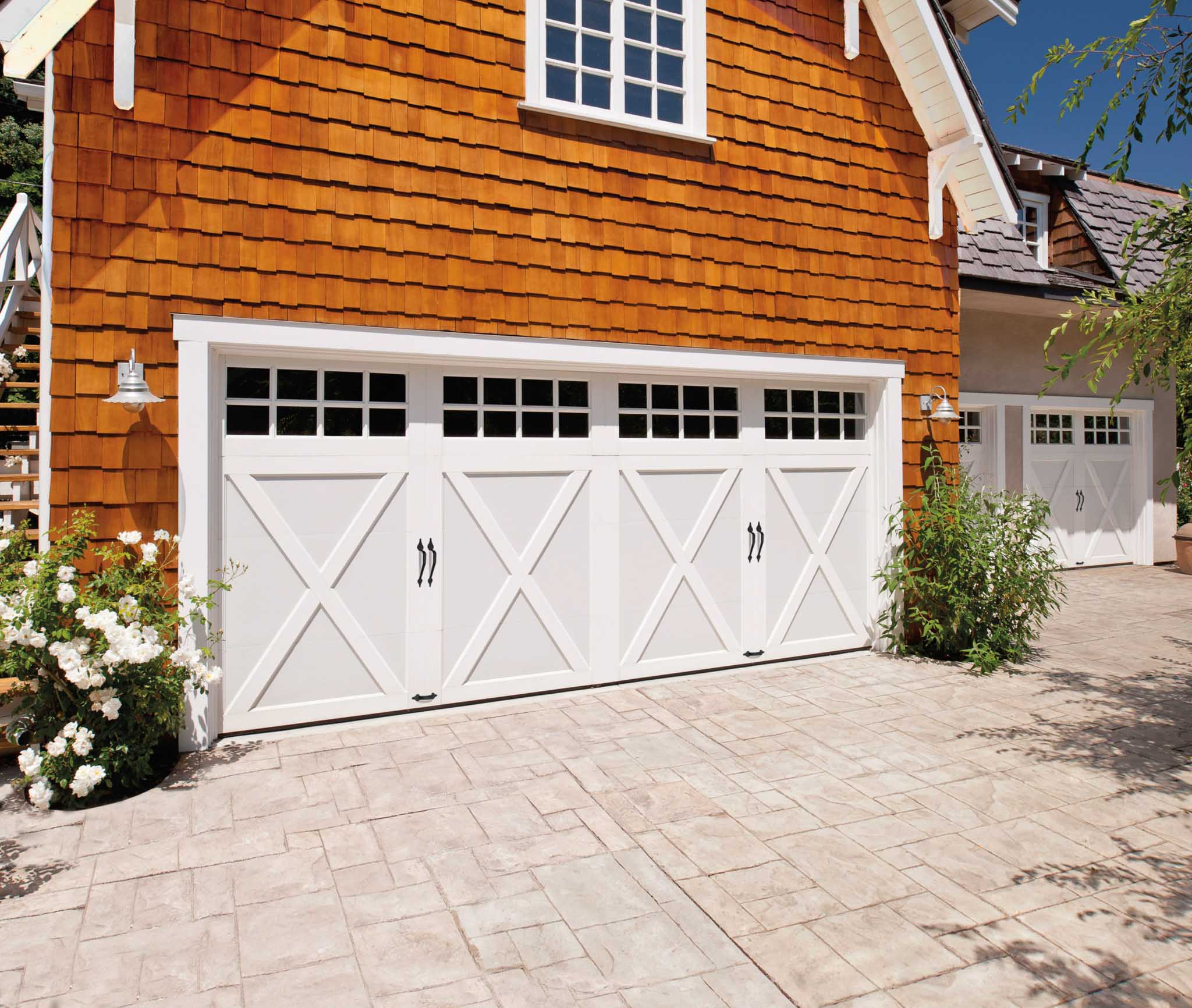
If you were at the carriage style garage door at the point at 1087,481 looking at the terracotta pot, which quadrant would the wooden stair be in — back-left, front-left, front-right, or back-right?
back-right

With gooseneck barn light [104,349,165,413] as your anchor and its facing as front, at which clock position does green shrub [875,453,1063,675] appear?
The green shrub is roughly at 9 o'clock from the gooseneck barn light.

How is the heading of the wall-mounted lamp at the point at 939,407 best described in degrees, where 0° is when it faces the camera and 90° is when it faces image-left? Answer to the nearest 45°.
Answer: approximately 315°

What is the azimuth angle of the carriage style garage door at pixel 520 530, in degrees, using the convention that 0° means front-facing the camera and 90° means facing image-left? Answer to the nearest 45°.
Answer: approximately 315°

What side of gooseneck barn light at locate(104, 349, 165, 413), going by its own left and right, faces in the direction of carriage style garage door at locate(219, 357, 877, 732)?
left

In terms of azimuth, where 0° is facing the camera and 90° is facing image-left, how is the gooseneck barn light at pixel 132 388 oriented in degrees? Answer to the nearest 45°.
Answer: approximately 0°

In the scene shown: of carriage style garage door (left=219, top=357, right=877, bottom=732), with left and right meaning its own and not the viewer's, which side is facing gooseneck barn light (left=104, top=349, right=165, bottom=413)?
right

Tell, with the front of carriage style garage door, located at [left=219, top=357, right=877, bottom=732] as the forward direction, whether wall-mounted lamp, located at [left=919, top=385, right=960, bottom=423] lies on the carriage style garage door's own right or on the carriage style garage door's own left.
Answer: on the carriage style garage door's own left
